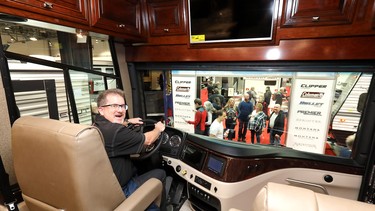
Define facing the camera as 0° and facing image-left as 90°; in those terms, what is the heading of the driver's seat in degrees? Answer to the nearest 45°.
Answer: approximately 225°

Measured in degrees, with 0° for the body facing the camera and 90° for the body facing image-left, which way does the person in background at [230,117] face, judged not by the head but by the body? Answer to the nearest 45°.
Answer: approximately 0°

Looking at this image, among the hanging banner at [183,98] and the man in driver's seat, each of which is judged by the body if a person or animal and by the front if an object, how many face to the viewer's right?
1

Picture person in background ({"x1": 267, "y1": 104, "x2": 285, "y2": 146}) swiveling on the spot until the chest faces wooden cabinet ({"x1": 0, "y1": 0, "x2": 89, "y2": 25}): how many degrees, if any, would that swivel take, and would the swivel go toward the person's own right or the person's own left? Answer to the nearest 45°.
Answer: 0° — they already face it

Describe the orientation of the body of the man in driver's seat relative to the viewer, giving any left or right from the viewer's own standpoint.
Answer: facing to the right of the viewer

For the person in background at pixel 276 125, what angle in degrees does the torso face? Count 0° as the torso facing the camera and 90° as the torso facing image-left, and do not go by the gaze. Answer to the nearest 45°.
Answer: approximately 45°

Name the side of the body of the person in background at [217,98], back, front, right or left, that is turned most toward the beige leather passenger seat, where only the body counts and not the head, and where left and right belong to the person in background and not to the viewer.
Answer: back

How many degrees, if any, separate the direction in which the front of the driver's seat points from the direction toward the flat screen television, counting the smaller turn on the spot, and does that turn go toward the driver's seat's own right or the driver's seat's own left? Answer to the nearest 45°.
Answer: approximately 45° to the driver's seat's own right

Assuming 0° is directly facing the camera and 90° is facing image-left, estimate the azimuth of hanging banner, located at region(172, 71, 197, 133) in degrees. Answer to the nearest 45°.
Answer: approximately 0°

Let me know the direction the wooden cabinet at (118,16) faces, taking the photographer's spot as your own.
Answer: facing the viewer and to the right of the viewer

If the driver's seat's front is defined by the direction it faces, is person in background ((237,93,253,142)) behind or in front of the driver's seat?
in front
